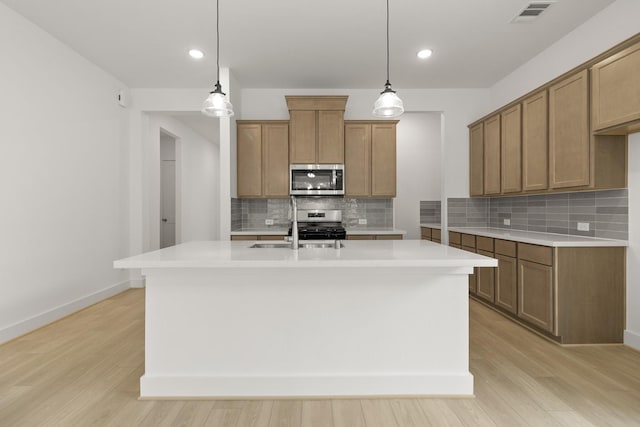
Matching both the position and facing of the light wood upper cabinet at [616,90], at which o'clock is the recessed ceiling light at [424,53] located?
The recessed ceiling light is roughly at 2 o'clock from the light wood upper cabinet.

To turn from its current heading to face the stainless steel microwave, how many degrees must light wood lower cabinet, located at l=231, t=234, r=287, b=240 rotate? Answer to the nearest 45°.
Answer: approximately 90° to its left

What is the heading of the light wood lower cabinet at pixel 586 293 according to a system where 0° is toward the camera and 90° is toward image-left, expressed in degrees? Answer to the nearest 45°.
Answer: approximately 45°

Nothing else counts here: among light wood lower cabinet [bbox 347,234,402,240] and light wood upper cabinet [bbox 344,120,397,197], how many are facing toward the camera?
2

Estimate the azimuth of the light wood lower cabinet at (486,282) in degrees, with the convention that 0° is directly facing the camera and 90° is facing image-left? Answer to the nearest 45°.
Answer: approximately 45°

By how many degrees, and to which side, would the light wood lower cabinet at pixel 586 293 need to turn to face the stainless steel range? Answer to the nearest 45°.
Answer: approximately 45° to its right

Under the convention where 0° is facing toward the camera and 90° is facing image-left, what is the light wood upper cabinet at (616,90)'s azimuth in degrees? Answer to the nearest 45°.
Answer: approximately 45°

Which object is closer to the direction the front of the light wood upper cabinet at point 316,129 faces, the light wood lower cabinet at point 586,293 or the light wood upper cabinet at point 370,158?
the light wood lower cabinet

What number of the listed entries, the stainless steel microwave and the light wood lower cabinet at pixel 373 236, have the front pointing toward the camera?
2

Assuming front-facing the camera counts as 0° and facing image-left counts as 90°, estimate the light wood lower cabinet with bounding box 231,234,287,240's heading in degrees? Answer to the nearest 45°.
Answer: approximately 0°
